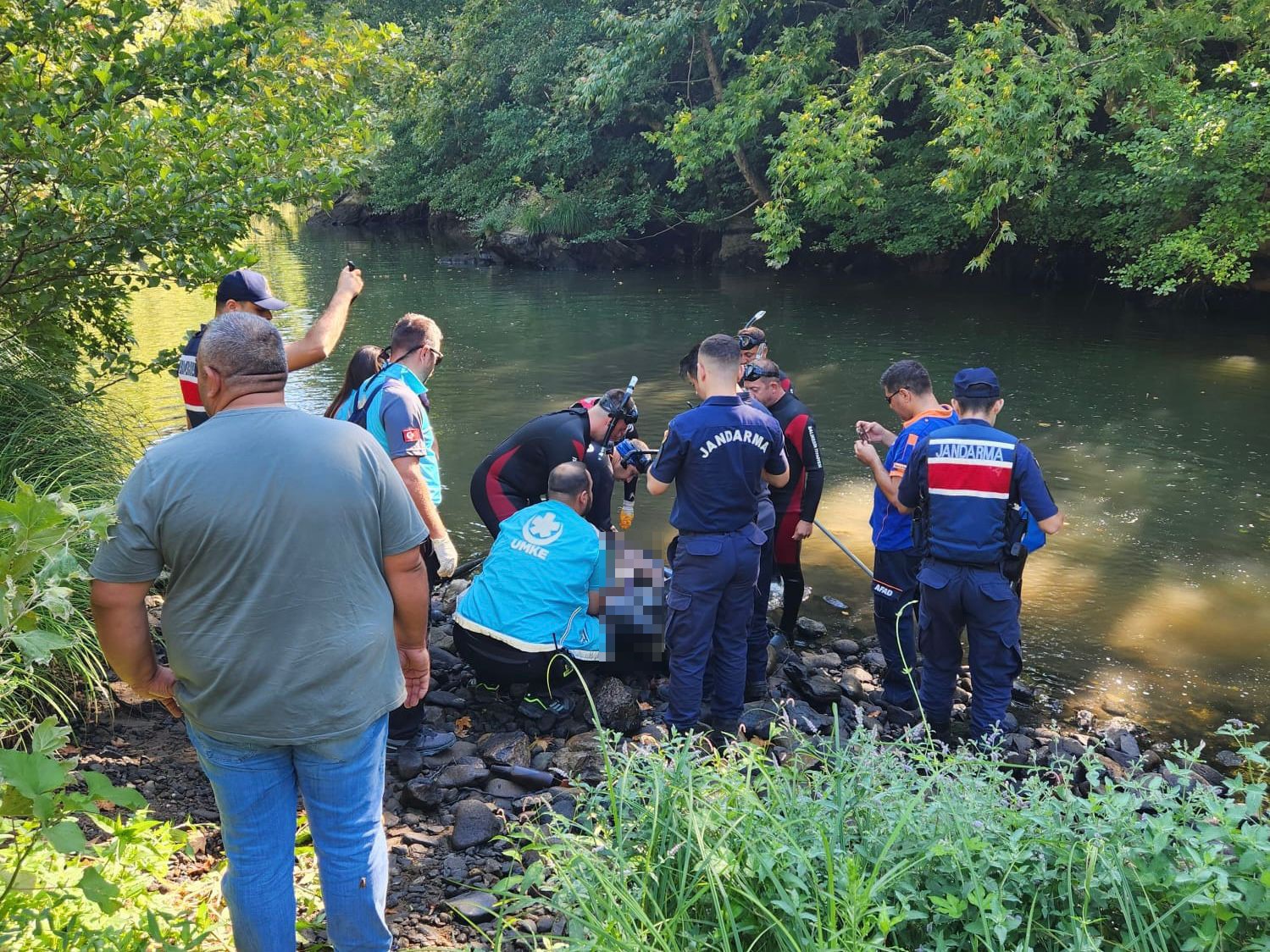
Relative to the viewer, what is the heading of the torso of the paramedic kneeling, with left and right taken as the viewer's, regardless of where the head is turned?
facing away from the viewer and to the right of the viewer

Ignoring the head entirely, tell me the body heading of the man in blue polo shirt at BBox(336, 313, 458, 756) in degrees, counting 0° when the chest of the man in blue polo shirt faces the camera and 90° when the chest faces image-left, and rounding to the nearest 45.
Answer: approximately 270°

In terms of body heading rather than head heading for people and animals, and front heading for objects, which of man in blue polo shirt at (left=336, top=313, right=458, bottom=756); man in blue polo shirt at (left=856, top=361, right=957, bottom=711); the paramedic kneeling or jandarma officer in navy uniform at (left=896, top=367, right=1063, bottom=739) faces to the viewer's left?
man in blue polo shirt at (left=856, top=361, right=957, bottom=711)

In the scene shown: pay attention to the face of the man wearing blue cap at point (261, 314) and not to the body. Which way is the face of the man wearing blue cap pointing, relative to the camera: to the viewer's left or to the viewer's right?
to the viewer's right

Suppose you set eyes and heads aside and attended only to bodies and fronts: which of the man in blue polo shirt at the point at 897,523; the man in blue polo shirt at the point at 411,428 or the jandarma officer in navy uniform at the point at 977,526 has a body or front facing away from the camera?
the jandarma officer in navy uniform

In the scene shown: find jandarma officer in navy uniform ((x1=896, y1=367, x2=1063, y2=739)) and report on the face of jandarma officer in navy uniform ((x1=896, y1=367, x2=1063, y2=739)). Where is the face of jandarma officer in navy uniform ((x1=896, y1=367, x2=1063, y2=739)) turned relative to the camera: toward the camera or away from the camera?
away from the camera

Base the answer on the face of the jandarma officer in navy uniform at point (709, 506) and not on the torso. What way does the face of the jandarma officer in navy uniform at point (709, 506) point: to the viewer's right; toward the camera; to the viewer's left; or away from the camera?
away from the camera

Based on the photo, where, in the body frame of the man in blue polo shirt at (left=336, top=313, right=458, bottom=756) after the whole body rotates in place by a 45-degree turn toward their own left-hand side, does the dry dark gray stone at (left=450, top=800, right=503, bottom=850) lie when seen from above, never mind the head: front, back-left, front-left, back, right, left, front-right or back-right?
back-right

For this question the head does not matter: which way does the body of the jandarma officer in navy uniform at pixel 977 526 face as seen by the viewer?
away from the camera

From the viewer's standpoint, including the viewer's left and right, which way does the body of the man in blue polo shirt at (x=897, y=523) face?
facing to the left of the viewer

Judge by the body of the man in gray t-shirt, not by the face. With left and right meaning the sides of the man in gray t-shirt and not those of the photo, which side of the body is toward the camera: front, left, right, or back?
back

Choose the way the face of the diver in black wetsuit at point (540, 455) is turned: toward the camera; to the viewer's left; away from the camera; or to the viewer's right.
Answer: to the viewer's right
